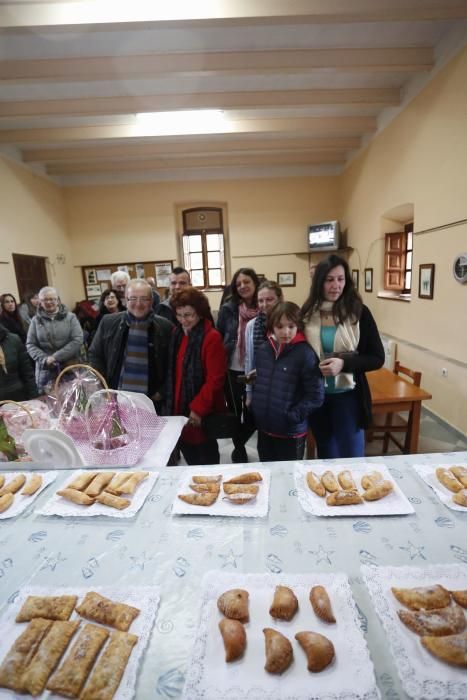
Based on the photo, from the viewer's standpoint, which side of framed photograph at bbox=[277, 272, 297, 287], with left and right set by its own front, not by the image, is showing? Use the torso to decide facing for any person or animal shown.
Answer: front

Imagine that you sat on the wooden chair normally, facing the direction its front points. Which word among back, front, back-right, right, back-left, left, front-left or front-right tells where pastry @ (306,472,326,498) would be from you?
front-left

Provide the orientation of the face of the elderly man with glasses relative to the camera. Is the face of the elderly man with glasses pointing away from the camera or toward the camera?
toward the camera

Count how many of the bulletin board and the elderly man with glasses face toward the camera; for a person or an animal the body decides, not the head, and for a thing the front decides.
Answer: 2

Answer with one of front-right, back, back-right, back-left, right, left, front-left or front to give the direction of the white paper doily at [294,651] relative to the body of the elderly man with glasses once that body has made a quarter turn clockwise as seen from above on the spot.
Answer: left

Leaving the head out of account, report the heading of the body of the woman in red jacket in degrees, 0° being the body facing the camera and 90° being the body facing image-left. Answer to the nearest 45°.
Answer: approximately 45°

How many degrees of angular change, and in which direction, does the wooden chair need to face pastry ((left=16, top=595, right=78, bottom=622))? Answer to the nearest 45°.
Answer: approximately 45° to its left

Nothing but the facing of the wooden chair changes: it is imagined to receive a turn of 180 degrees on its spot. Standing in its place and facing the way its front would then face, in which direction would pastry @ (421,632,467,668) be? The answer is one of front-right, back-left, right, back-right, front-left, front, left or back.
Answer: back-right

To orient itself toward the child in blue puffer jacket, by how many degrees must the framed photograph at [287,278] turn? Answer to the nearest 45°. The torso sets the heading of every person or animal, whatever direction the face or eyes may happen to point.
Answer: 0° — it already faces them

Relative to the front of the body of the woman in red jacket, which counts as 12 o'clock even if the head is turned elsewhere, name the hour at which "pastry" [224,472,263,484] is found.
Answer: The pastry is roughly at 10 o'clock from the woman in red jacket.

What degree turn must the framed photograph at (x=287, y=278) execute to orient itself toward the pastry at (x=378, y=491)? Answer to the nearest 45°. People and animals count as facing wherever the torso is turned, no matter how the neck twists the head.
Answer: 0° — it already faces it

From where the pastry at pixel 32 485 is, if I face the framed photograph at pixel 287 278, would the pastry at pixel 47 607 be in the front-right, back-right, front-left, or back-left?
back-right

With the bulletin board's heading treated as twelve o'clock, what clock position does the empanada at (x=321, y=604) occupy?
The empanada is roughly at 12 o'clock from the bulletin board.

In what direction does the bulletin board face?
toward the camera

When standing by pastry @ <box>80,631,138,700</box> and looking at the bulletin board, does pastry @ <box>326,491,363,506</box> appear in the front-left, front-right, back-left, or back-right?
front-right

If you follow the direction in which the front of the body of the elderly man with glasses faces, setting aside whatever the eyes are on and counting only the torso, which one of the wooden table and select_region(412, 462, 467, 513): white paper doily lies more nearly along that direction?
the white paper doily

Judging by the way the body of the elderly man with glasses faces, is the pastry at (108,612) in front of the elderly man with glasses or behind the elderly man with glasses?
in front
